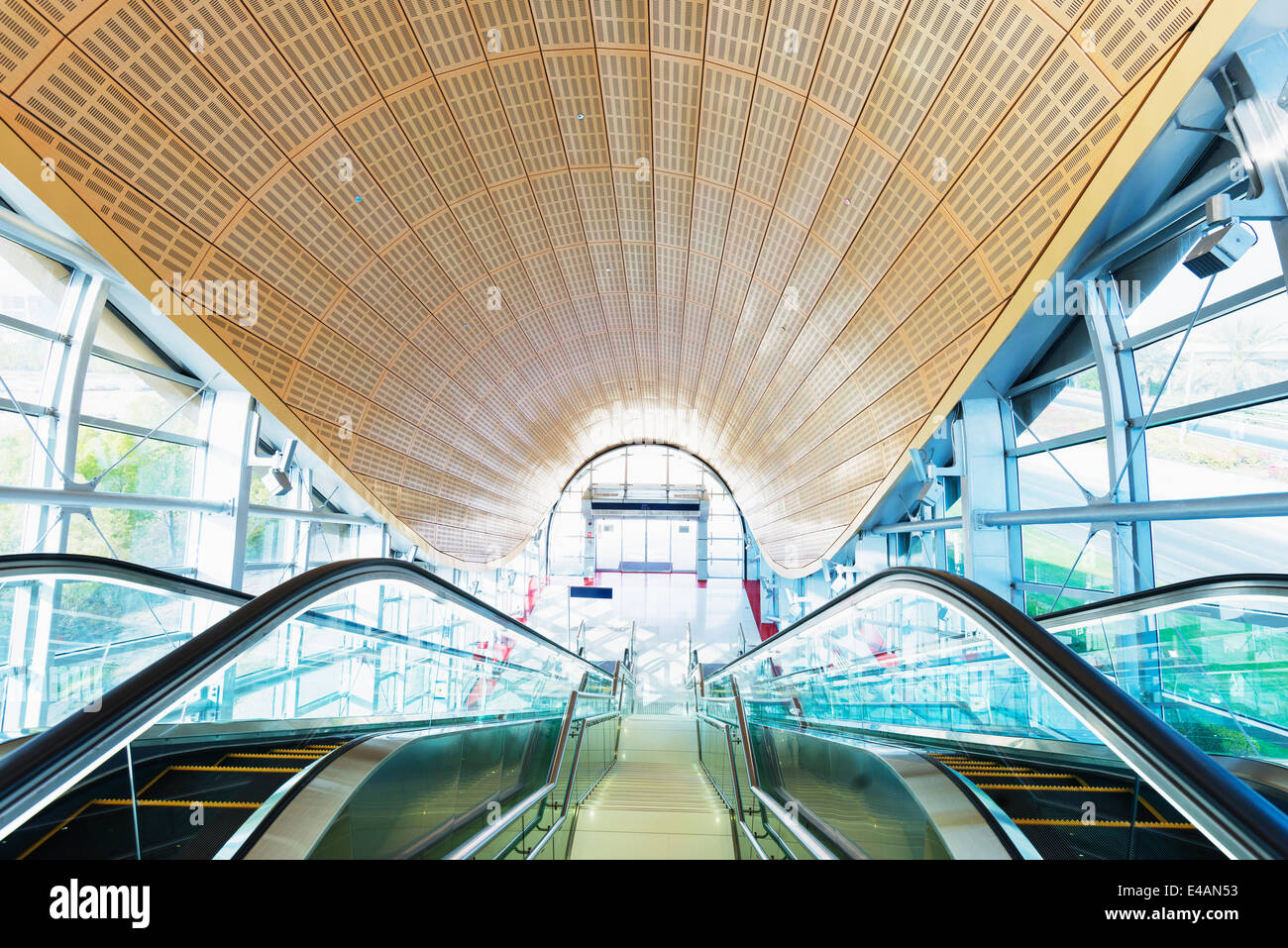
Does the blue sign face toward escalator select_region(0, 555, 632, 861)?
yes

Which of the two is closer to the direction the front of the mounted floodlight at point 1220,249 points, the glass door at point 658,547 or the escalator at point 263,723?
the escalator

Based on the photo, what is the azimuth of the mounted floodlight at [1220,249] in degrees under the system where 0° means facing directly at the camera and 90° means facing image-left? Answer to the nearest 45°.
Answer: approximately 45°

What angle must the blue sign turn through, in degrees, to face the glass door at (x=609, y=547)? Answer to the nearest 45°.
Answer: approximately 180°

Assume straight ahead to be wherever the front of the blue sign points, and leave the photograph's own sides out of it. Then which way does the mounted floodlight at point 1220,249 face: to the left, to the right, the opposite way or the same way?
to the right

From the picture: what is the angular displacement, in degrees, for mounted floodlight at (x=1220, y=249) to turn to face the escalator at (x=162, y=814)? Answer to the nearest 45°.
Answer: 0° — it already faces it

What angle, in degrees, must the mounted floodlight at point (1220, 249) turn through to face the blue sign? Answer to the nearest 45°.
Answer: approximately 90° to its right

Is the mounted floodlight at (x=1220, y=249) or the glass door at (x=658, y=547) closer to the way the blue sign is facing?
the mounted floodlight

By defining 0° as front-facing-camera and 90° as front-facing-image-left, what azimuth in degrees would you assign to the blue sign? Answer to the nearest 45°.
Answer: approximately 0°

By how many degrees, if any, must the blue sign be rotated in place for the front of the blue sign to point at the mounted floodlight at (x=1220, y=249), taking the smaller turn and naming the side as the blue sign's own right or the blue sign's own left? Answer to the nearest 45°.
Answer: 0° — it already faces it

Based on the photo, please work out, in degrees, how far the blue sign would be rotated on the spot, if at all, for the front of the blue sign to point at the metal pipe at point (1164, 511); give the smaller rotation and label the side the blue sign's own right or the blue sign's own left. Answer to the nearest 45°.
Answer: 0° — it already faces it
